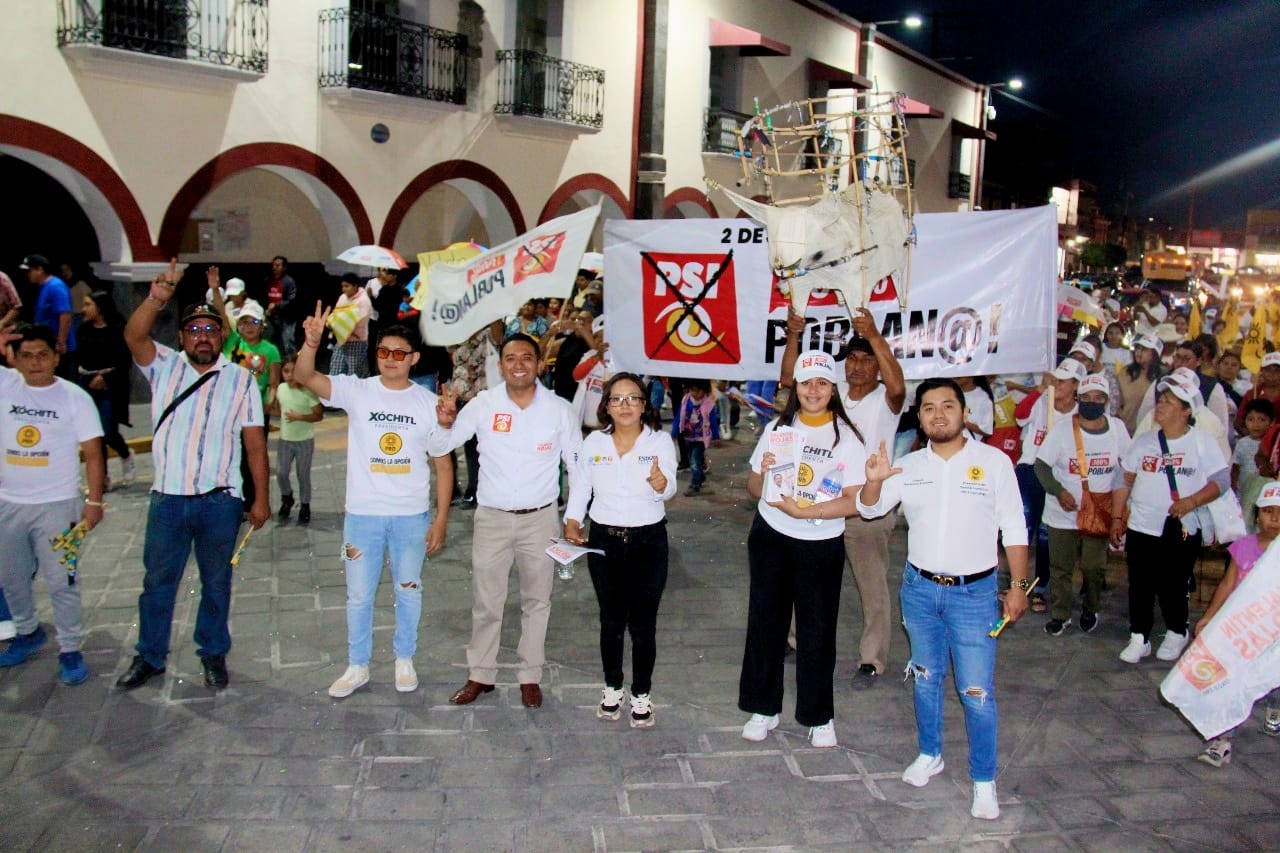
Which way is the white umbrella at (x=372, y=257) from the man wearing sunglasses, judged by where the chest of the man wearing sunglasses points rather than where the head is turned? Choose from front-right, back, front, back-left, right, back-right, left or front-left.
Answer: back

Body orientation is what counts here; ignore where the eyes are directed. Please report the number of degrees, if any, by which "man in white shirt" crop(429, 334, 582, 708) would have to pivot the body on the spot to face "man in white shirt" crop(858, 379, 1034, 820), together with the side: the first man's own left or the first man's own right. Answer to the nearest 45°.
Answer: approximately 45° to the first man's own left

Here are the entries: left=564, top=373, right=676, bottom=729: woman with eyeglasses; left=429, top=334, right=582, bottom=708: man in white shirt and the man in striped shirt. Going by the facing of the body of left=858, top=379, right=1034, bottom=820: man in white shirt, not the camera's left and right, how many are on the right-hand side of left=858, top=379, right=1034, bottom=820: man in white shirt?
3

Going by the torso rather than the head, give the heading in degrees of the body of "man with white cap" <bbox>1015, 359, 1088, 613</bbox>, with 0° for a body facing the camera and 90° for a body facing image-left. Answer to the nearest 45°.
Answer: approximately 45°

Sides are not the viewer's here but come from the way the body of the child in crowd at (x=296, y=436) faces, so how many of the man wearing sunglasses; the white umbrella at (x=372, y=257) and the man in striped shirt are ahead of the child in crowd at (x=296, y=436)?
2

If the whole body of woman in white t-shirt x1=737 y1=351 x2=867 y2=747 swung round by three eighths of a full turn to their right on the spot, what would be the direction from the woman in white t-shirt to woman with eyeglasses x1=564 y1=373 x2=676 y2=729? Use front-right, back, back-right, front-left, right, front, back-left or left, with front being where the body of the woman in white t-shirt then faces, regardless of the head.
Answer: front-left

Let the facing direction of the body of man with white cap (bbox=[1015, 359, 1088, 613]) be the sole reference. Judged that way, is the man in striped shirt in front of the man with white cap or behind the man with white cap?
in front
